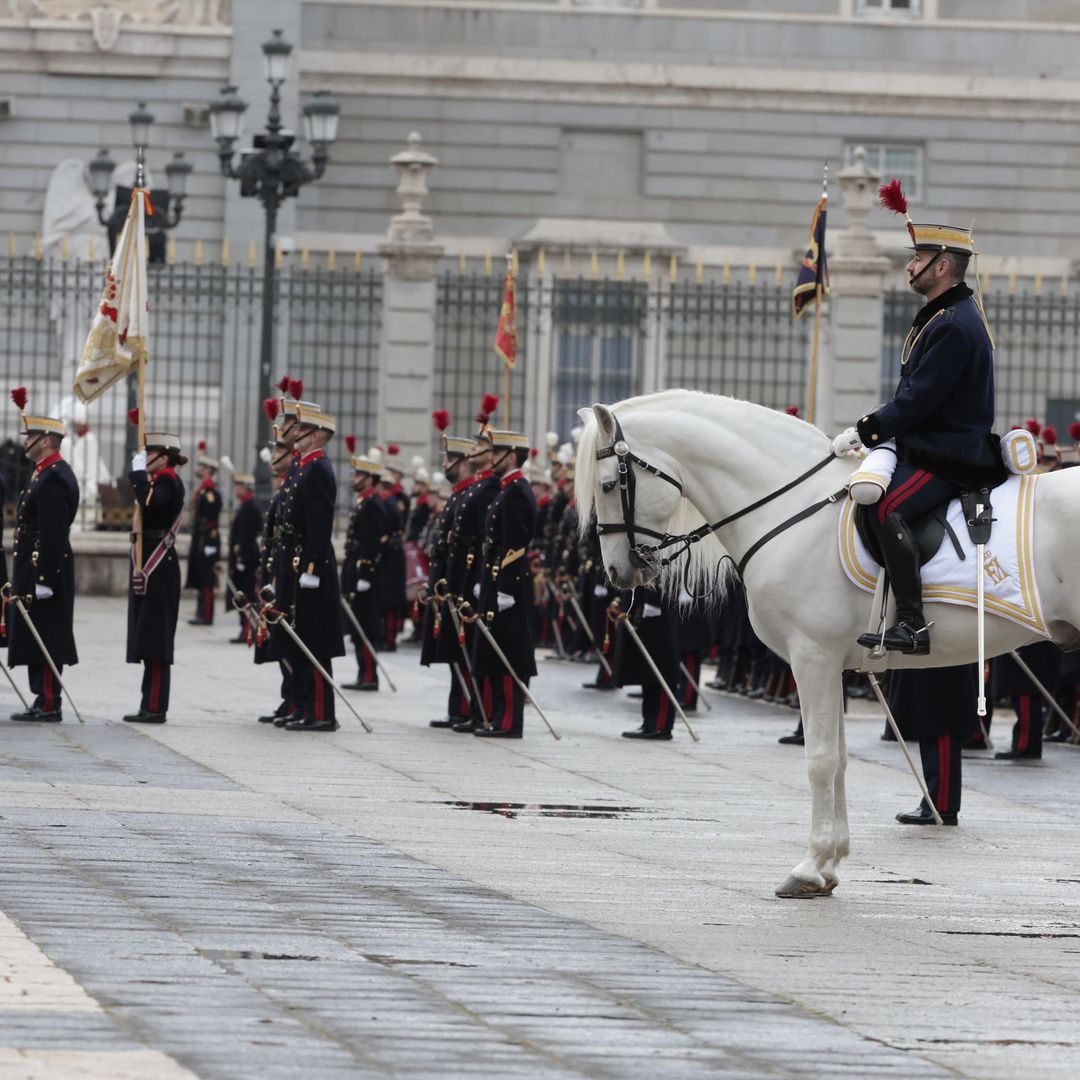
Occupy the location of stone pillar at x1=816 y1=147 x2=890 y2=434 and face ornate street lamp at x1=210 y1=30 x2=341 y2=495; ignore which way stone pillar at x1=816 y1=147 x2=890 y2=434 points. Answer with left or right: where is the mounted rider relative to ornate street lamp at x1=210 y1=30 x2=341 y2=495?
left

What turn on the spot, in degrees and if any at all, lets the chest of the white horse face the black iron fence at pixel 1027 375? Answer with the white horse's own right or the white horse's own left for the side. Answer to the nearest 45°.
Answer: approximately 90° to the white horse's own right

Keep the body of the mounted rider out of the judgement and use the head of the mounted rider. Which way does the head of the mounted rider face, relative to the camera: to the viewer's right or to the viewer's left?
to the viewer's left

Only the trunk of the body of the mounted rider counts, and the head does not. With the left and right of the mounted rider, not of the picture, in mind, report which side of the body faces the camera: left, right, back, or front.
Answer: left

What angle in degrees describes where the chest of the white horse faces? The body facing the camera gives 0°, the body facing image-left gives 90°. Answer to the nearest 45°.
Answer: approximately 90°

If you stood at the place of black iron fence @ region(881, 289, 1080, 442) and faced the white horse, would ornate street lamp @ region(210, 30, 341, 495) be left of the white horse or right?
right

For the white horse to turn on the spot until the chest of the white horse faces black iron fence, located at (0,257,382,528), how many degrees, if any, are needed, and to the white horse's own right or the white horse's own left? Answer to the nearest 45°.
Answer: approximately 90° to the white horse's own right

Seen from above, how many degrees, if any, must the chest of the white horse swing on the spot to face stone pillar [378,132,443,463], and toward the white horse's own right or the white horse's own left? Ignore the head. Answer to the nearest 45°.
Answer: approximately 90° to the white horse's own right

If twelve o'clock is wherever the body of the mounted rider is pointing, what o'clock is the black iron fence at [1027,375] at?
The black iron fence is roughly at 3 o'clock from the mounted rider.
